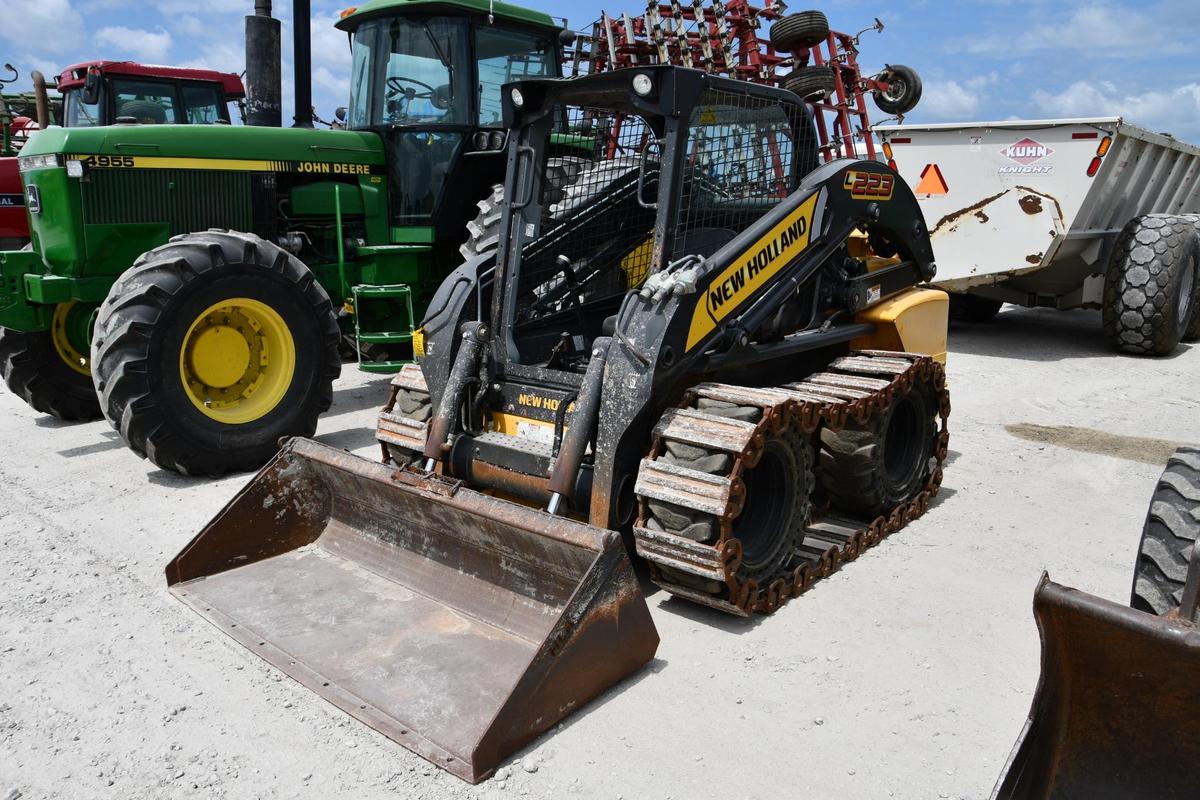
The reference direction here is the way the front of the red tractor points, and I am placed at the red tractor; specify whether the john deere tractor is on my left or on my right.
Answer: on my left

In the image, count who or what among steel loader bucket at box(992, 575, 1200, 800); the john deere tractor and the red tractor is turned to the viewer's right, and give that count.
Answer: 0

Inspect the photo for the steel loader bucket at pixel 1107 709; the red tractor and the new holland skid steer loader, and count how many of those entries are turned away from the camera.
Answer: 0

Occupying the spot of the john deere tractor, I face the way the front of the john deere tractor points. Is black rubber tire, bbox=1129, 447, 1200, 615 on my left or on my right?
on my left

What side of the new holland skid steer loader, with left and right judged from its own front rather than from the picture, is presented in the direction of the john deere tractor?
right

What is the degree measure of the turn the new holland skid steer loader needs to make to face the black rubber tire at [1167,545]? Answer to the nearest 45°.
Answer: approximately 90° to its left

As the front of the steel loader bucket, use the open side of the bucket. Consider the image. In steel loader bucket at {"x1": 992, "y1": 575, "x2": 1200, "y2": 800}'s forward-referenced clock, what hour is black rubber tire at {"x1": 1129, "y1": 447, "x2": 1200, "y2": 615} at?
The black rubber tire is roughly at 5 o'clock from the steel loader bucket.

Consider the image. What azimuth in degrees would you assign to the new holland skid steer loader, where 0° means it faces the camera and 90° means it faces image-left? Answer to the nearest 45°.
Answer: approximately 45°

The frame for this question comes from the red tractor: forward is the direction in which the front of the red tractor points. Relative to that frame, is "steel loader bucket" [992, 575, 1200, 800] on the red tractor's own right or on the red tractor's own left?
on the red tractor's own left

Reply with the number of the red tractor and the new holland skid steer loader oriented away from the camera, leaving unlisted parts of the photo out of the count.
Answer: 0

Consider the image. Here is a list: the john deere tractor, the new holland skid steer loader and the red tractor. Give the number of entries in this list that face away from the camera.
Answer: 0

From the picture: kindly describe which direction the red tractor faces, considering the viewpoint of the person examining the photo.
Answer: facing the viewer and to the left of the viewer

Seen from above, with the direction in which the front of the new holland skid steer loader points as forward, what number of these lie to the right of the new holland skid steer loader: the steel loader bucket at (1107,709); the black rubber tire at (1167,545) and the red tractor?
1
